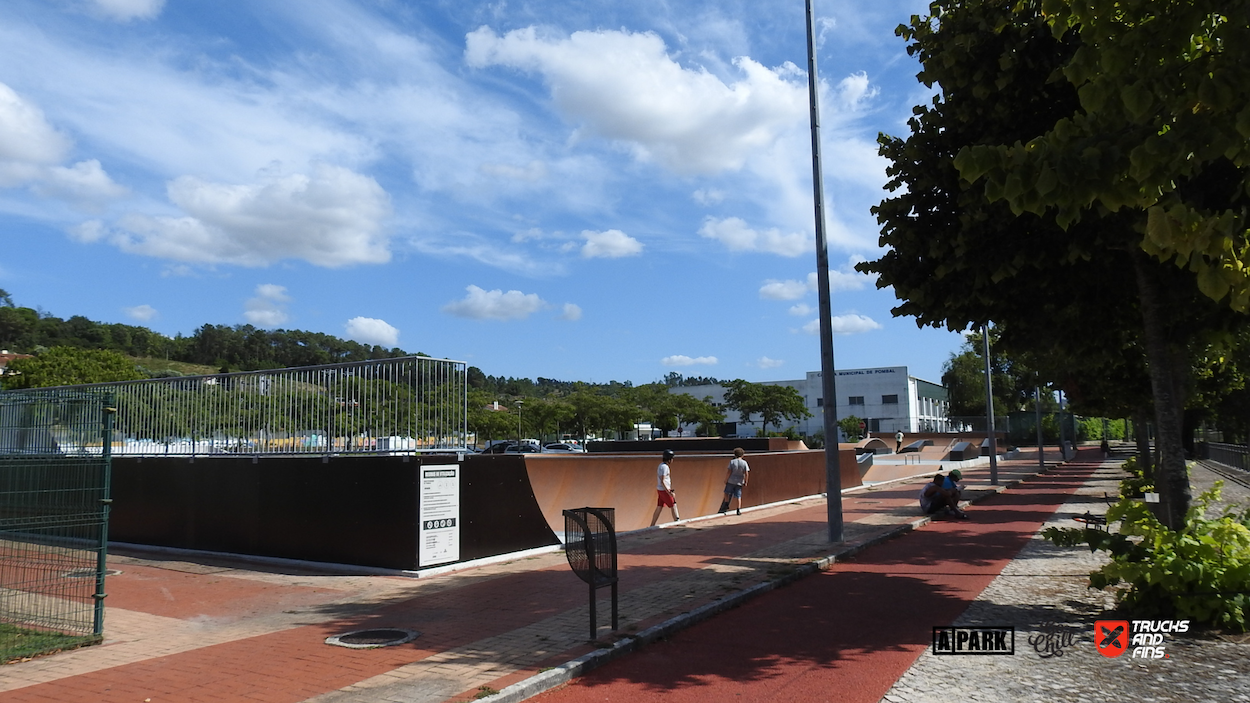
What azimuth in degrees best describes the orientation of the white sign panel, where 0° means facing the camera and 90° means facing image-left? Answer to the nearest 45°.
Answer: approximately 315°

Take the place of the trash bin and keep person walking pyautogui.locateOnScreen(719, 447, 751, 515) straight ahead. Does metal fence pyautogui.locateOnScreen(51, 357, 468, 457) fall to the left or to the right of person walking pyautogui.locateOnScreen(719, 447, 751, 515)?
left

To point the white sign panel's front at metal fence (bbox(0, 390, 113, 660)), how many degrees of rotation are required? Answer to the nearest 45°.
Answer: approximately 90° to its right

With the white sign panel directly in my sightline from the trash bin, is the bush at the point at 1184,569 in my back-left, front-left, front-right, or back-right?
back-right

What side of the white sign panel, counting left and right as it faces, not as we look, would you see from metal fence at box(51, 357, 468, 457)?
back

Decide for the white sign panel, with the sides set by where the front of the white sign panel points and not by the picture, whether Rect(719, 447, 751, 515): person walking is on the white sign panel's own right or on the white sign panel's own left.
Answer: on the white sign panel's own left

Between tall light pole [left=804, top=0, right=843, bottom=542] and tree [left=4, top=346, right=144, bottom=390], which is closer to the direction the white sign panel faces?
the tall light pole

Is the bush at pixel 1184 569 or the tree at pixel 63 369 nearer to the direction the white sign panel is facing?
the bush

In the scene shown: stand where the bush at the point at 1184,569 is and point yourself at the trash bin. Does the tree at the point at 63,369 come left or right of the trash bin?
right

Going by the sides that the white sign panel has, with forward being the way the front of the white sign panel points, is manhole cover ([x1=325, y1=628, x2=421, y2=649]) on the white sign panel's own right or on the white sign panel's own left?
on the white sign panel's own right

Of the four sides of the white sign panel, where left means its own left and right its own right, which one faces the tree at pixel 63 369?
back
